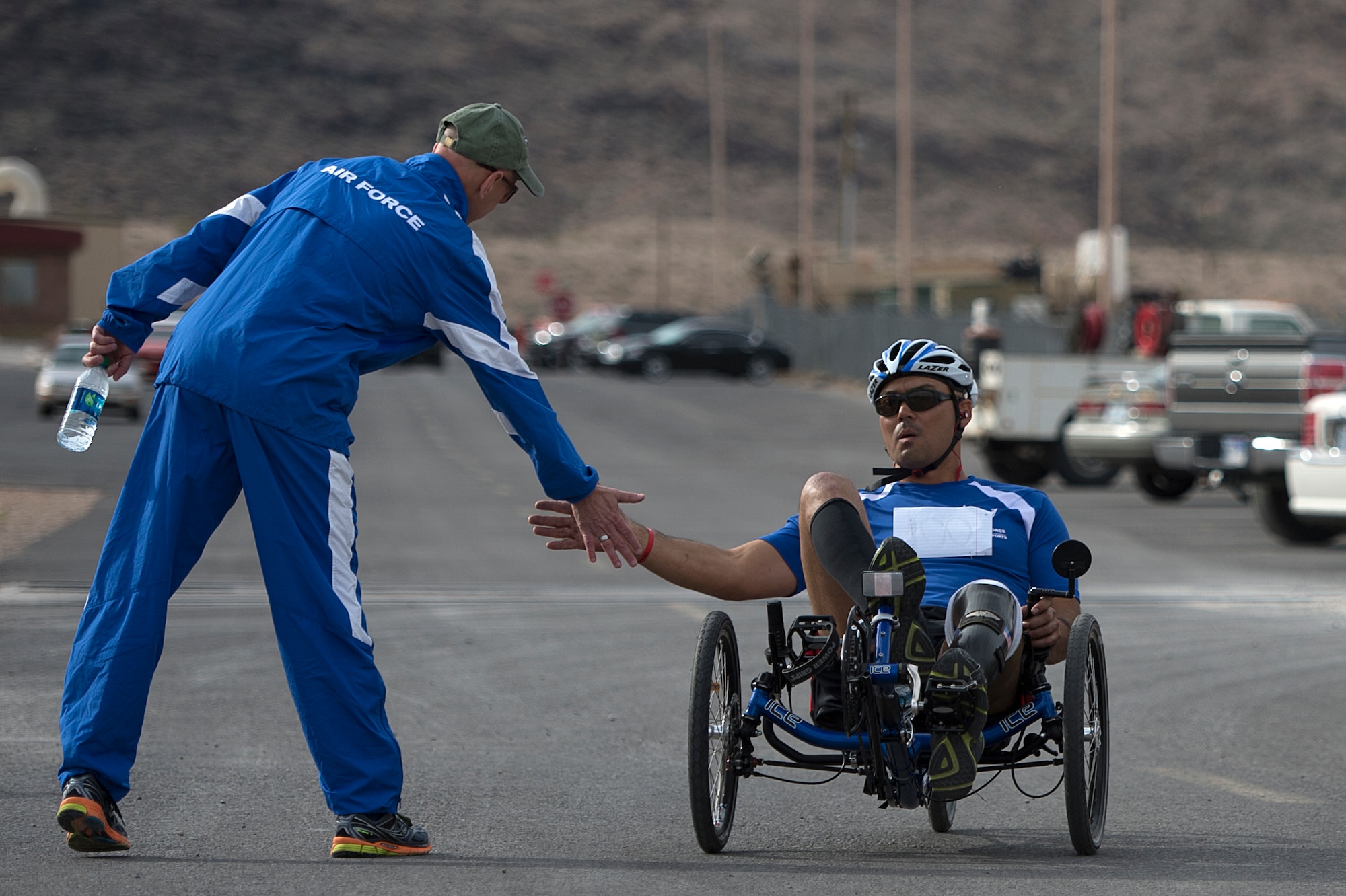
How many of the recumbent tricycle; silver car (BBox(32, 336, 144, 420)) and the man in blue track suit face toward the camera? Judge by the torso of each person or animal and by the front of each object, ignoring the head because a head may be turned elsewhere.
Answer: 2

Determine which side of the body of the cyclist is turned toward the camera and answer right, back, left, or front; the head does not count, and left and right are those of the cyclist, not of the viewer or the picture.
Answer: front

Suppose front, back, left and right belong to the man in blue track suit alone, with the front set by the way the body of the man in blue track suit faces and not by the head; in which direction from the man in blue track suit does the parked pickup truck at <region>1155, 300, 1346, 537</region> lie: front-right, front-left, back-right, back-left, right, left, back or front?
front

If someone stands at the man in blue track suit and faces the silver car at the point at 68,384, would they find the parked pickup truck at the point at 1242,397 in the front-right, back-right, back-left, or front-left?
front-right

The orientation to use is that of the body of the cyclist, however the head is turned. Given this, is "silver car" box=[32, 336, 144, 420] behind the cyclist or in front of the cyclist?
behind

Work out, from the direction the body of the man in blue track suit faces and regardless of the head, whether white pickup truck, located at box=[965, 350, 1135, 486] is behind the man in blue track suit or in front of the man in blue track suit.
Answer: in front

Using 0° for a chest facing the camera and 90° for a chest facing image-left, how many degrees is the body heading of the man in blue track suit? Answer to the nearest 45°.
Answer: approximately 225°

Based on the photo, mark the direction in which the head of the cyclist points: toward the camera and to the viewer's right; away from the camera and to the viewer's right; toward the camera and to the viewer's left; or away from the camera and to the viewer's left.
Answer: toward the camera and to the viewer's left

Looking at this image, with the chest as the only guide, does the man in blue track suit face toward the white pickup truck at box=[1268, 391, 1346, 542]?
yes

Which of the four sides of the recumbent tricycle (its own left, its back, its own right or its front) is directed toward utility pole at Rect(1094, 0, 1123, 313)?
back

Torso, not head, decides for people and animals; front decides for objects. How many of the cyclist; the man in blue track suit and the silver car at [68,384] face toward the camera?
2

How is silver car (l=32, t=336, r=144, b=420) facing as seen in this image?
toward the camera
